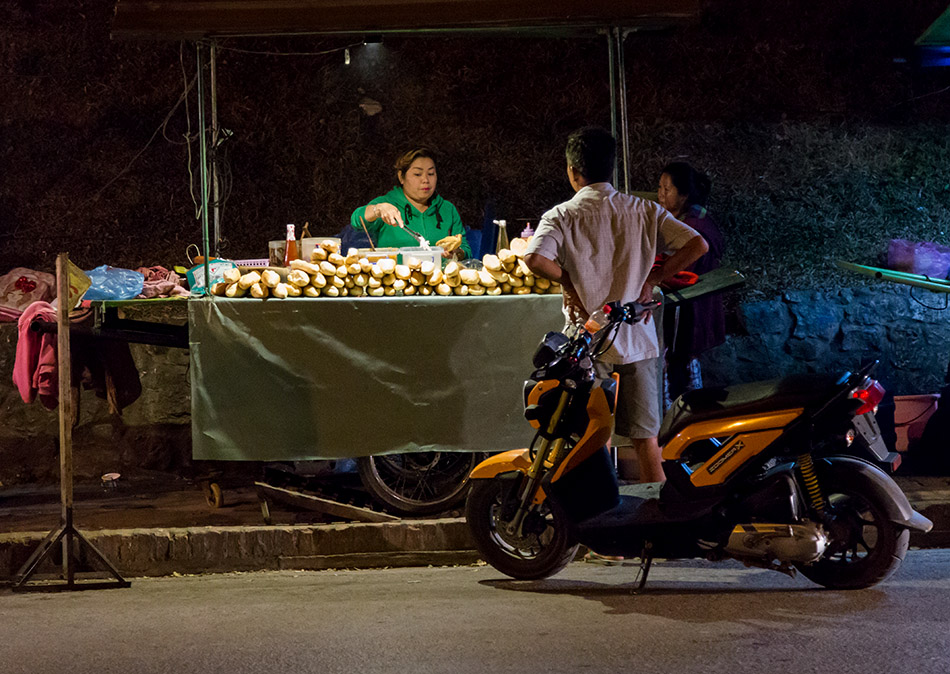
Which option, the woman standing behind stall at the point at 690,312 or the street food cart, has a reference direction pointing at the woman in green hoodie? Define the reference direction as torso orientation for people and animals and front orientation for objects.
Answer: the woman standing behind stall

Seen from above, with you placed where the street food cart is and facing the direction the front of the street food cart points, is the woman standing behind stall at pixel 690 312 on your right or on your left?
on your left

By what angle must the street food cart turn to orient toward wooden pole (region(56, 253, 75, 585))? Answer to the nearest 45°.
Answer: approximately 90° to its right

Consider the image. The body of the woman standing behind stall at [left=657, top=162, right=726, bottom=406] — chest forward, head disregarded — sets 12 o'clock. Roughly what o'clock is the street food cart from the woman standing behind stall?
The street food cart is roughly at 11 o'clock from the woman standing behind stall.

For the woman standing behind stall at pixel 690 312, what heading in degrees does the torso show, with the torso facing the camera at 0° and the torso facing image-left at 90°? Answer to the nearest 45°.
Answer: approximately 90°

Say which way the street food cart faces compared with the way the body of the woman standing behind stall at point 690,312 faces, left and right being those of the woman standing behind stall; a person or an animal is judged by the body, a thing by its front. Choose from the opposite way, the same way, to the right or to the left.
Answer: to the left

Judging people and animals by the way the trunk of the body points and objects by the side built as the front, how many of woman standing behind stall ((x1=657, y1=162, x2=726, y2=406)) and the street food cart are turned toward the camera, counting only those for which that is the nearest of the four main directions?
1
